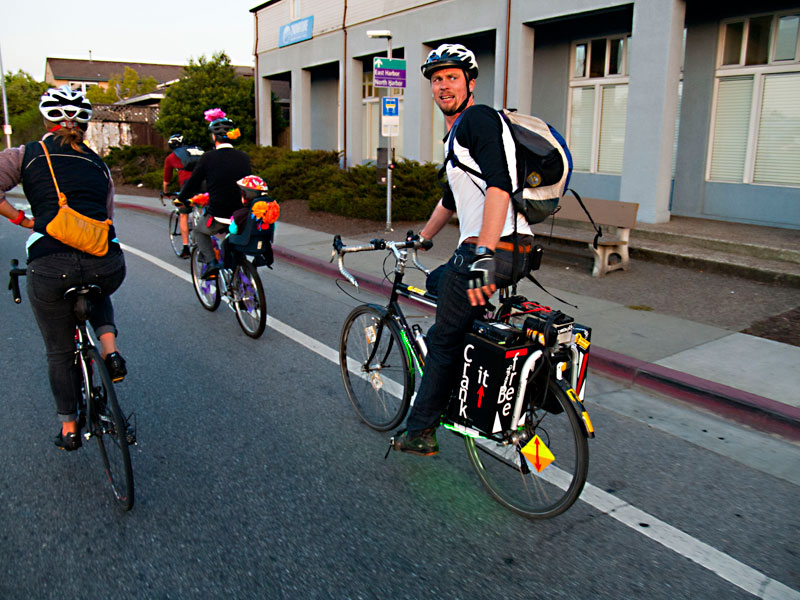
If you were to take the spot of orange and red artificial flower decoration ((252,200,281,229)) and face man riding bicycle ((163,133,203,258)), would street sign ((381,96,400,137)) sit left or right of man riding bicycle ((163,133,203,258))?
right

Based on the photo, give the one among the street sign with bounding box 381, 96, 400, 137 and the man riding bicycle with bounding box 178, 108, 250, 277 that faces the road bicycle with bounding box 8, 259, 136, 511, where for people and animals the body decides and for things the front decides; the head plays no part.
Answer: the street sign

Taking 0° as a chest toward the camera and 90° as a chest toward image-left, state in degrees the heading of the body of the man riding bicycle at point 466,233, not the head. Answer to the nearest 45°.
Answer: approximately 90°

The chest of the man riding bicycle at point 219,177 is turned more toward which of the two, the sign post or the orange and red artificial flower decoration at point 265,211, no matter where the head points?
the sign post

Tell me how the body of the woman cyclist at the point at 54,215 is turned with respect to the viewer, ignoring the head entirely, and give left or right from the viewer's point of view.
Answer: facing away from the viewer

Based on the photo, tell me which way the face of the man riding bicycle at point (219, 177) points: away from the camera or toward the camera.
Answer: away from the camera

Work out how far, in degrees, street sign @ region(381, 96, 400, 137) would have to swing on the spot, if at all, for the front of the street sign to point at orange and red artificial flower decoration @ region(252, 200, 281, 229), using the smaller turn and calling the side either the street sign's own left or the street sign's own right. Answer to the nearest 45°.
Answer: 0° — it already faces it

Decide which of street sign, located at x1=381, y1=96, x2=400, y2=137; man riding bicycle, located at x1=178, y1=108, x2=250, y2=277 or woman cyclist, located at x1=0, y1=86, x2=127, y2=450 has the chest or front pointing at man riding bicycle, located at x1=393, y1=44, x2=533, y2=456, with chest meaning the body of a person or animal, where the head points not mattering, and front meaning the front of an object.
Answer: the street sign

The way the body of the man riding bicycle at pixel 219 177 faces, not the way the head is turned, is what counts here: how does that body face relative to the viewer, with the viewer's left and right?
facing away from the viewer and to the left of the viewer

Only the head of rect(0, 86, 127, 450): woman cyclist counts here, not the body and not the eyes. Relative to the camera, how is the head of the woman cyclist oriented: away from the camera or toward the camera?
away from the camera

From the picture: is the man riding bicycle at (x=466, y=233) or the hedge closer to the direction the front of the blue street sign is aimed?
the man riding bicycle
